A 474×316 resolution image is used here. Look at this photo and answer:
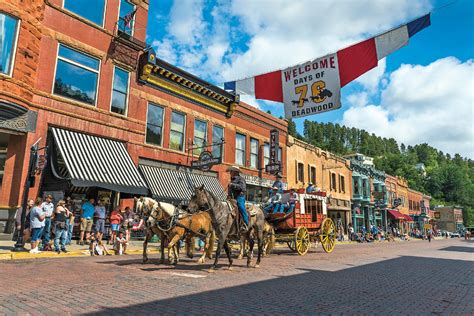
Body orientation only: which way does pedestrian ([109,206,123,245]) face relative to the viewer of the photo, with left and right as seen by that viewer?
facing the viewer and to the right of the viewer

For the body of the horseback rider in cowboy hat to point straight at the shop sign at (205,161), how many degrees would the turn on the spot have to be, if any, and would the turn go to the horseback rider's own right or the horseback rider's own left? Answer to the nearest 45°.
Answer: approximately 90° to the horseback rider's own right

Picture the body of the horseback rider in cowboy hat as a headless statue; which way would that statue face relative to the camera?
to the viewer's left

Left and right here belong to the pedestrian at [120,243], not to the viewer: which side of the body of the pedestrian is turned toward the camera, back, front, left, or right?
front

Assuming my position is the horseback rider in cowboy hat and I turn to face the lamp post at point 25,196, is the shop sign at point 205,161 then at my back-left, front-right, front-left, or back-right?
front-right

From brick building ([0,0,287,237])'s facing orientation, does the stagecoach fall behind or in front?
in front

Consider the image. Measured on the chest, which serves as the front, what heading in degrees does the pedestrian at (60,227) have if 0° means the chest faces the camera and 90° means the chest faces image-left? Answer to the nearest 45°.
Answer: approximately 315°

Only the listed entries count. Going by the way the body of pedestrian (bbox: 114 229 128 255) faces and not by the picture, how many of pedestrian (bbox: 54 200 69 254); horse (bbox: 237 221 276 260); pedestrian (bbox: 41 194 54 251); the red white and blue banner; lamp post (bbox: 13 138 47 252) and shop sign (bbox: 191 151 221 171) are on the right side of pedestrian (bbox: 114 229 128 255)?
3

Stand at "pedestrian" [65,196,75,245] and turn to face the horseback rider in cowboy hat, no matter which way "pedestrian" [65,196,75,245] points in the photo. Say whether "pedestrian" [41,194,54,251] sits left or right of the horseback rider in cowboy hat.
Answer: right

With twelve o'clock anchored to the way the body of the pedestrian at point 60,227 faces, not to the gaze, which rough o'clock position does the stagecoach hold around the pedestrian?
The stagecoach is roughly at 11 o'clock from the pedestrian.
